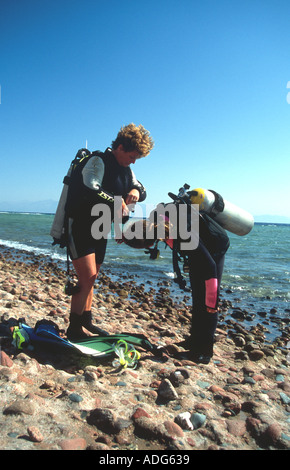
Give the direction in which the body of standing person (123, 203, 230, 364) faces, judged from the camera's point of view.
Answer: to the viewer's left

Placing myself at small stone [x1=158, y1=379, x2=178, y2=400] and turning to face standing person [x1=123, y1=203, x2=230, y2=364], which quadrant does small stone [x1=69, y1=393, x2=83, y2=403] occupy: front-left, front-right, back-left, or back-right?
back-left

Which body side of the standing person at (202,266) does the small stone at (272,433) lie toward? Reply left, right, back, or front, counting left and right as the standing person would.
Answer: left

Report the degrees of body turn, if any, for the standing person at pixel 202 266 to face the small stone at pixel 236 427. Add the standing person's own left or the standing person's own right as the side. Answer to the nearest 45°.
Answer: approximately 90° to the standing person's own left

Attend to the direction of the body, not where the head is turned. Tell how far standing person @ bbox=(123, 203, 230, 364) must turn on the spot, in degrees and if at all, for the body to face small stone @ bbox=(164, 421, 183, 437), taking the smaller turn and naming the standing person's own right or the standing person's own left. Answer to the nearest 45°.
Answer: approximately 90° to the standing person's own left

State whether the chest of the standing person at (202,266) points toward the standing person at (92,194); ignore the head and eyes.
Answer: yes

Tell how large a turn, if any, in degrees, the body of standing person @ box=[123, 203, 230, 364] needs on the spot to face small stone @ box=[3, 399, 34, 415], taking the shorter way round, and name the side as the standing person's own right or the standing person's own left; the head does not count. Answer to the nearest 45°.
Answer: approximately 45° to the standing person's own left
